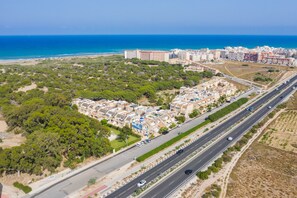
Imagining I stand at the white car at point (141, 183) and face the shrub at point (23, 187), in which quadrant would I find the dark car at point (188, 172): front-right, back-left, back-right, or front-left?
back-right

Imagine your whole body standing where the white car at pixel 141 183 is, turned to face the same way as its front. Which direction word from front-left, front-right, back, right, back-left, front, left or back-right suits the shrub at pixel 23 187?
front-right

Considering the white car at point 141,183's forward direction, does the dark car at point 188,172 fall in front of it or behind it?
behind

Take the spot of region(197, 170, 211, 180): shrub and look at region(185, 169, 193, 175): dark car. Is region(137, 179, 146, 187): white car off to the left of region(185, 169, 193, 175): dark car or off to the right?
left

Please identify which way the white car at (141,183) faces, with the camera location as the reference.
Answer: facing the viewer and to the left of the viewer

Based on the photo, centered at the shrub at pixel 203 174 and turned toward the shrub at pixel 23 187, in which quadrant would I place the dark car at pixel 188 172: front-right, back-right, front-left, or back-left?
front-right

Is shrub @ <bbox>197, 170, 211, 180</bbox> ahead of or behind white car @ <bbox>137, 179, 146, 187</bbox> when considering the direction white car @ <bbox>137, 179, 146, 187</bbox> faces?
behind
